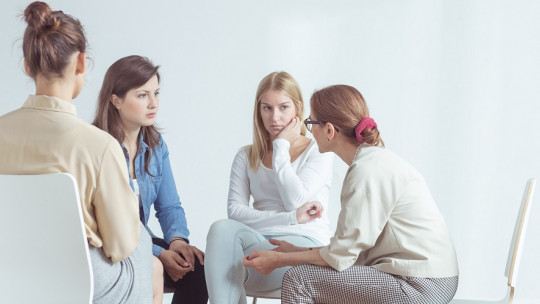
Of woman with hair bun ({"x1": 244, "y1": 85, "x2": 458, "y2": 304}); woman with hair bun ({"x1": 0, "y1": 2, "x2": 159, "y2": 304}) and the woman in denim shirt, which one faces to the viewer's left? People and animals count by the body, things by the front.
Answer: woman with hair bun ({"x1": 244, "y1": 85, "x2": 458, "y2": 304})

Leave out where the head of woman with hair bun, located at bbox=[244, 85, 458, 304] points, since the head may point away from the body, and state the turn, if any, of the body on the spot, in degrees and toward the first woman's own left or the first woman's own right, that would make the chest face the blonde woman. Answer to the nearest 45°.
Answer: approximately 45° to the first woman's own right

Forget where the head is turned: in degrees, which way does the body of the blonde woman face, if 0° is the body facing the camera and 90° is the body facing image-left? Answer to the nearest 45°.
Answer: approximately 45°

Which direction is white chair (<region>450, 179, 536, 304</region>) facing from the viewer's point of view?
to the viewer's left

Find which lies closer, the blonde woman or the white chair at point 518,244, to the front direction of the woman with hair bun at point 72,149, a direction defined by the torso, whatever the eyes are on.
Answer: the blonde woman

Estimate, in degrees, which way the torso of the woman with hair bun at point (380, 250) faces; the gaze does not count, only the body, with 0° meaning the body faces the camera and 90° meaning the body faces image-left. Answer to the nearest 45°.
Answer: approximately 90°

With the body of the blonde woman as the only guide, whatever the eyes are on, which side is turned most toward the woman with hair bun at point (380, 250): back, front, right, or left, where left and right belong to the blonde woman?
left

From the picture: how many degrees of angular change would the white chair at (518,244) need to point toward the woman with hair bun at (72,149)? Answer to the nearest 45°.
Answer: approximately 45° to its left

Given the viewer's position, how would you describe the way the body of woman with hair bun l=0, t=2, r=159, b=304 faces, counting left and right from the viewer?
facing away from the viewer and to the right of the viewer

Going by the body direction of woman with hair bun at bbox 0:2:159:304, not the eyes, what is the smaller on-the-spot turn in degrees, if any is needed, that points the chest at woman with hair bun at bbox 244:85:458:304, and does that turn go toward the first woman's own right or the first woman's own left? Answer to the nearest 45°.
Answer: approximately 45° to the first woman's own right

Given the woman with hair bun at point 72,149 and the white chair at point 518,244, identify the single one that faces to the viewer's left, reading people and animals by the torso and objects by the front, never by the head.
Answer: the white chair
